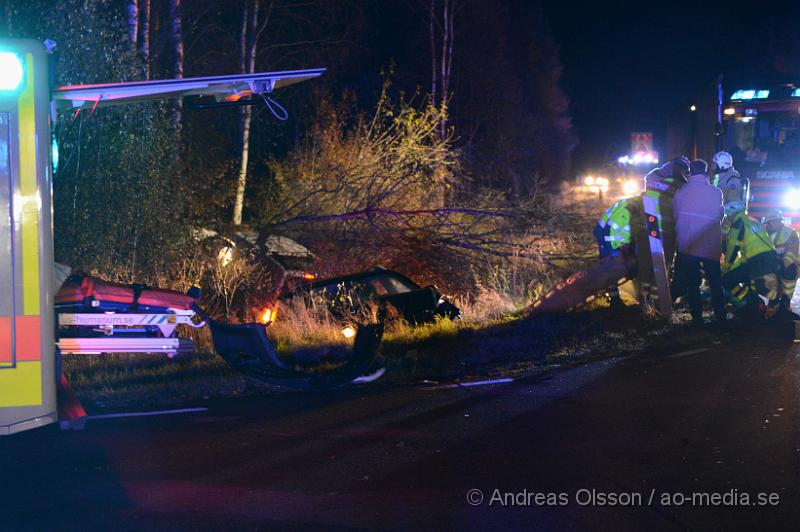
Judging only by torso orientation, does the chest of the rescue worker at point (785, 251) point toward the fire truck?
no

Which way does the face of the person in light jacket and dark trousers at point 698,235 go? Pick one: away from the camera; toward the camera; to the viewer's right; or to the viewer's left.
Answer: away from the camera

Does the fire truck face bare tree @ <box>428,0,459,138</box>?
no

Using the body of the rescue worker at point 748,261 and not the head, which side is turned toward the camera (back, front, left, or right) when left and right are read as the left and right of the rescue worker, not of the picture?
left

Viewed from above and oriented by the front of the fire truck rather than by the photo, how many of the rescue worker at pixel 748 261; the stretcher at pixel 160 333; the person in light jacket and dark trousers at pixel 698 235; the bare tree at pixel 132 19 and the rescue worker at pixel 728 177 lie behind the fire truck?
0

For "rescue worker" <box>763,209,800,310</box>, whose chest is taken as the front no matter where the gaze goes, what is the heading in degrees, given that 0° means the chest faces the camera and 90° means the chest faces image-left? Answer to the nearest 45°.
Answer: approximately 90°

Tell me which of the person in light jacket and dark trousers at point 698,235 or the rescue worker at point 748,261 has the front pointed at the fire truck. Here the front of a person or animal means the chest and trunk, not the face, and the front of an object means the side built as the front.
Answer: the person in light jacket and dark trousers at point 698,235

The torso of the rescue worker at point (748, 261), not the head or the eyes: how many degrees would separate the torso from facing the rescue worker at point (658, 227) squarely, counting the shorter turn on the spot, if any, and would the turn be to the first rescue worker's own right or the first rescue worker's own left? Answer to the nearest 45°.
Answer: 0° — they already face them

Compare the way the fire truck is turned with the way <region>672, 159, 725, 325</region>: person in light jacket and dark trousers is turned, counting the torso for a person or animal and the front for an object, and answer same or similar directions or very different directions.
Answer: very different directions

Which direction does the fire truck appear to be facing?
toward the camera

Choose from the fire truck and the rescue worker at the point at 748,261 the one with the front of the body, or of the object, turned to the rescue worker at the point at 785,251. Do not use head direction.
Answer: the fire truck

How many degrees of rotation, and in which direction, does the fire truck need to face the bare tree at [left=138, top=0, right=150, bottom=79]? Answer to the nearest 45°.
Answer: approximately 45° to its right

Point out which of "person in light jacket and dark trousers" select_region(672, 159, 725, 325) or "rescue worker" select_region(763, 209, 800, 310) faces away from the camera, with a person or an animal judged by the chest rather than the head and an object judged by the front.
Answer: "person in light jacket and dark trousers" select_region(672, 159, 725, 325)

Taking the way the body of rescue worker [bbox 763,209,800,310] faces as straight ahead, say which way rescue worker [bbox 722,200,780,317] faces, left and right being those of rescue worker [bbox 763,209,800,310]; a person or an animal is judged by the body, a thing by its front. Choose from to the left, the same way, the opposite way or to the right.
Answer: the same way

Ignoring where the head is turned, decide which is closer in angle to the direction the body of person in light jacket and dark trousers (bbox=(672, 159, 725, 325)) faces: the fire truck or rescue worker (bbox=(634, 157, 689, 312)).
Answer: the fire truck

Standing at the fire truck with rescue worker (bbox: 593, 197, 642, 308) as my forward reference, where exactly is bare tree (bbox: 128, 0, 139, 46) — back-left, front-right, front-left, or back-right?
front-right

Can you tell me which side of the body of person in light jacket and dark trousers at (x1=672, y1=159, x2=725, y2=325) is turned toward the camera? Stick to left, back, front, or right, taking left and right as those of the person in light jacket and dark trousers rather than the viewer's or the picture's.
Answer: back

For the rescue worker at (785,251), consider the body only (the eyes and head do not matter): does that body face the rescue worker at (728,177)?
no

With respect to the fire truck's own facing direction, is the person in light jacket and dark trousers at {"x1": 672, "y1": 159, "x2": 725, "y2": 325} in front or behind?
in front
